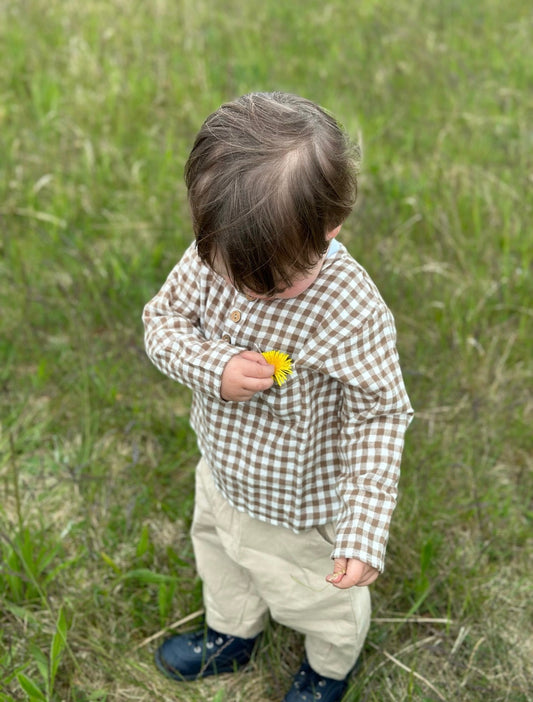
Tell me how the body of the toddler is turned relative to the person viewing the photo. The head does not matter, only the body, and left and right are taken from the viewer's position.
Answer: facing the viewer and to the left of the viewer

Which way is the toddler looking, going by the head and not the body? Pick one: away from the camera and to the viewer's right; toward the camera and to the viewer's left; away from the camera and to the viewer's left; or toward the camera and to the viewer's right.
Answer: toward the camera and to the viewer's left
